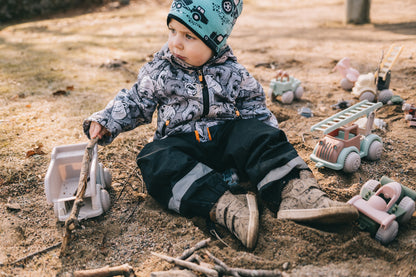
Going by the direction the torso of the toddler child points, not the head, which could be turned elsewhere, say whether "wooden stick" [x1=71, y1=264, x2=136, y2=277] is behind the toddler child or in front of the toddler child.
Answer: in front

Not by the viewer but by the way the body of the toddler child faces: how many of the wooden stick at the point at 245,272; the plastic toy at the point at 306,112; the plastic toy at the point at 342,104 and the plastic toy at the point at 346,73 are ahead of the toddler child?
1

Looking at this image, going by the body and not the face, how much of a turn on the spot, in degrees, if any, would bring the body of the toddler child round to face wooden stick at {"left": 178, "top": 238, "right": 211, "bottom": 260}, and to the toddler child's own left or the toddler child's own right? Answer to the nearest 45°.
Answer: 0° — they already face it

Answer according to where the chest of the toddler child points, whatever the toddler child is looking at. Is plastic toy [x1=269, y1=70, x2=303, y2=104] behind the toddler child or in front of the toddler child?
behind

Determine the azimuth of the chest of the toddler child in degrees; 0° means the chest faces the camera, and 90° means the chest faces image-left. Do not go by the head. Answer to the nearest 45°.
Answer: approximately 0°

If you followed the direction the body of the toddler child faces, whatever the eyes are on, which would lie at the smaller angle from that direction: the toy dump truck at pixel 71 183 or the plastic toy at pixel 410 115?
the toy dump truck

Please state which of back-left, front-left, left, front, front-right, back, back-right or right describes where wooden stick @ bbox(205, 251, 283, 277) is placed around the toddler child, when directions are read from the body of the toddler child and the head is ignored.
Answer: front

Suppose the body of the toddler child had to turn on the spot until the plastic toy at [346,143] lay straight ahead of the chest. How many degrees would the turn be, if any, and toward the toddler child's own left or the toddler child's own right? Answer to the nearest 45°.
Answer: approximately 90° to the toddler child's own left

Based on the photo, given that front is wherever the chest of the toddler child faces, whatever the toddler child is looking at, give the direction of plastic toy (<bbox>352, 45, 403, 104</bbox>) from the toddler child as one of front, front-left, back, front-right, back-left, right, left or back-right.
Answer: back-left

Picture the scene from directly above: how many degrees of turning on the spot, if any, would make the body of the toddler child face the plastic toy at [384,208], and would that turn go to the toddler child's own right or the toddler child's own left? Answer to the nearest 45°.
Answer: approximately 45° to the toddler child's own left

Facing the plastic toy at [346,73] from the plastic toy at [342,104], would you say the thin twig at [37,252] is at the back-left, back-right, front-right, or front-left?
back-left

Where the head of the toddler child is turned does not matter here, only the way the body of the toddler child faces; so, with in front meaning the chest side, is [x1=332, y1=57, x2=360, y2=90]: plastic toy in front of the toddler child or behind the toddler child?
behind

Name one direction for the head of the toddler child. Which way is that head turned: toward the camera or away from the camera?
toward the camera

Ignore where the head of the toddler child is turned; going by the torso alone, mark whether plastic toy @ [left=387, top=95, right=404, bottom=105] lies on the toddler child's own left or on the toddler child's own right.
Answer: on the toddler child's own left

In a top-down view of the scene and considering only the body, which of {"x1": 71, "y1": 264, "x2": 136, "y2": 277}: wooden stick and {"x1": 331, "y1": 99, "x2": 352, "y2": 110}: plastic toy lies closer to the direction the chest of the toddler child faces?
the wooden stick

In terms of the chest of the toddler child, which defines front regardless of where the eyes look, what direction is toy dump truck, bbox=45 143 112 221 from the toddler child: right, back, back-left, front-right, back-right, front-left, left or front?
right
